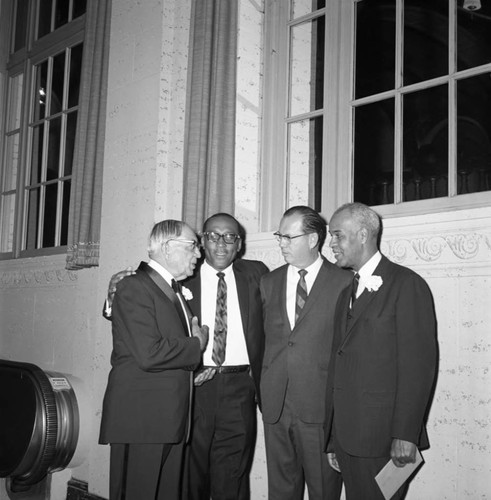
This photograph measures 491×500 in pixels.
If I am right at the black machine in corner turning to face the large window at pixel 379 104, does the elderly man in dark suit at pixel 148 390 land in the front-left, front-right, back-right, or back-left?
front-right

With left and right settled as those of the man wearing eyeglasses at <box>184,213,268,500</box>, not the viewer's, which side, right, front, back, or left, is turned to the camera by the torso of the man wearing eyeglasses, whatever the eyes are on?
front

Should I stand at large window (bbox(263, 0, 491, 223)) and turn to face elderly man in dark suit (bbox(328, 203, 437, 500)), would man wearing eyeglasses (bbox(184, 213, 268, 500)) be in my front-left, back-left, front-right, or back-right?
front-right

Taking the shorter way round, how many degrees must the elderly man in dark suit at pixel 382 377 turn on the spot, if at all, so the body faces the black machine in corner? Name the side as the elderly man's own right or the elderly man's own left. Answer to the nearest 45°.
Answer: approximately 90° to the elderly man's own right

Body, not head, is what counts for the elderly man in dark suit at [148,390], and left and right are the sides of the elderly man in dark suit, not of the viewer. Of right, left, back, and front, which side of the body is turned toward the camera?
right

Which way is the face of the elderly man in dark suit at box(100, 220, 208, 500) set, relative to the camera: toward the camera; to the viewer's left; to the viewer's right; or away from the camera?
to the viewer's right

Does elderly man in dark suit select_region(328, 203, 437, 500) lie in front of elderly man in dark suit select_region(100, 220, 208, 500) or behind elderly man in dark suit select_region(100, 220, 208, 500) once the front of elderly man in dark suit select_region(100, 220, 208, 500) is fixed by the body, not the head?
in front

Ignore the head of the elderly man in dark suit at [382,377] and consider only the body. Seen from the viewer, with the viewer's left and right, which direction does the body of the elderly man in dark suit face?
facing the viewer and to the left of the viewer

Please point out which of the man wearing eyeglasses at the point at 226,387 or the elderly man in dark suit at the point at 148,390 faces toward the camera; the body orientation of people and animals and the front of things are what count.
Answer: the man wearing eyeglasses

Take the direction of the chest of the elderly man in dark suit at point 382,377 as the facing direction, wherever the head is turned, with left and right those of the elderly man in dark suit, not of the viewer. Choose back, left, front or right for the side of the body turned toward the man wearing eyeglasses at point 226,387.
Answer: right
